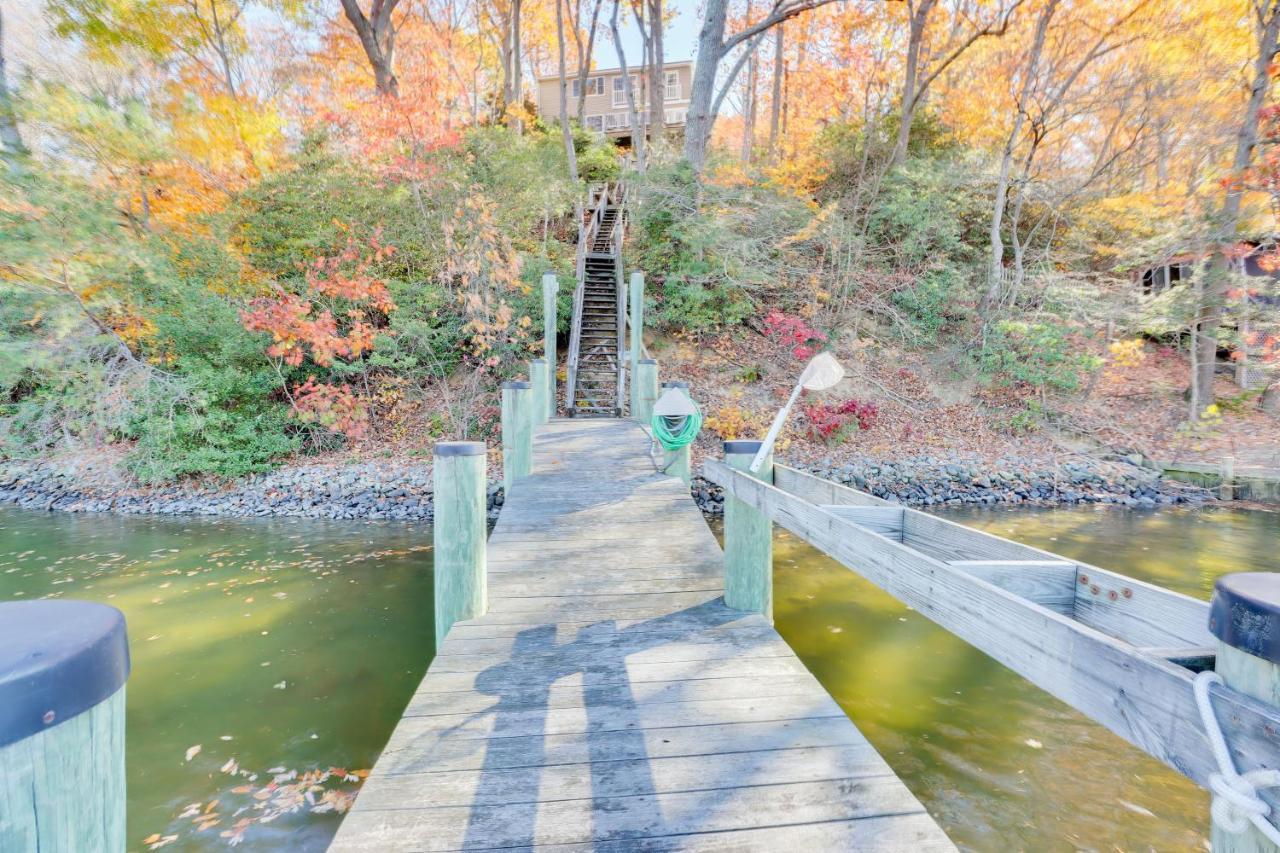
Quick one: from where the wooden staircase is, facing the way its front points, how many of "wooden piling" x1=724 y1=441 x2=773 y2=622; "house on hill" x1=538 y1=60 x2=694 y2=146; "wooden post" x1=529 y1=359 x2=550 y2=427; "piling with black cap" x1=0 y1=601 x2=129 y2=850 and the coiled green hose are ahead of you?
4

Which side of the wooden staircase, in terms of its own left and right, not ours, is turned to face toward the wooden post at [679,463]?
front

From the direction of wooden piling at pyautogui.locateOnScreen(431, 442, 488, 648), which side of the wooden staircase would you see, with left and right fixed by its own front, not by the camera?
front

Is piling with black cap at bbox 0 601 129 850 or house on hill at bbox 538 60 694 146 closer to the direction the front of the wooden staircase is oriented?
the piling with black cap

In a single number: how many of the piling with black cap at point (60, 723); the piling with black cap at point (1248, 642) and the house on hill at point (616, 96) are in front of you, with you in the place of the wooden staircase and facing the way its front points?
2

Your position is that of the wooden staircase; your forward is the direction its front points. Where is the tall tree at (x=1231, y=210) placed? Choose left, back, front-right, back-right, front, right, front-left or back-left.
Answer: left

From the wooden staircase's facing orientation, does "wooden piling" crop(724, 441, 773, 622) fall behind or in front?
in front

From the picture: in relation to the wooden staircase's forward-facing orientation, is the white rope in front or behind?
in front

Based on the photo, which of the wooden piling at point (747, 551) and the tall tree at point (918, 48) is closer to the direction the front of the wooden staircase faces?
the wooden piling

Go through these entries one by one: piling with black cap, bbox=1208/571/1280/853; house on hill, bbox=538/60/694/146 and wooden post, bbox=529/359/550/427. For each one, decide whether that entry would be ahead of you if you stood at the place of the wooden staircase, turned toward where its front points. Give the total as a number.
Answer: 2

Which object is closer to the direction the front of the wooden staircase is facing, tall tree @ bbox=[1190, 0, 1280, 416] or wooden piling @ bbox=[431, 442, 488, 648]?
the wooden piling

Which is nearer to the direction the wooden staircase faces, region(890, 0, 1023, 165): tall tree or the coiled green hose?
the coiled green hose

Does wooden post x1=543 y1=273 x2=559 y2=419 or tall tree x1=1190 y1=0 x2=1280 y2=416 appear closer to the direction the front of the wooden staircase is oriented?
the wooden post
